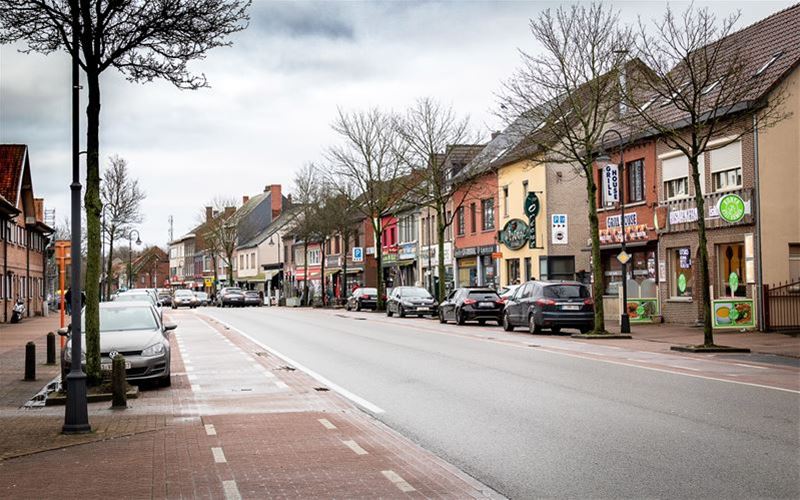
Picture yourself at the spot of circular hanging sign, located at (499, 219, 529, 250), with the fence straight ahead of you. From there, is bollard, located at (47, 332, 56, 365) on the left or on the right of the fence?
right

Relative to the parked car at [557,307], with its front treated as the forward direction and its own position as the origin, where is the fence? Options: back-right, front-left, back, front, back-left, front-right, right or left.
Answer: back-right

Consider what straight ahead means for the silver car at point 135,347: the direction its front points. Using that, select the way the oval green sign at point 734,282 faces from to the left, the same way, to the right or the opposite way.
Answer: to the right

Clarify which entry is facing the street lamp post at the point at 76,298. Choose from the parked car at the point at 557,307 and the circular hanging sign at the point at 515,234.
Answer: the circular hanging sign

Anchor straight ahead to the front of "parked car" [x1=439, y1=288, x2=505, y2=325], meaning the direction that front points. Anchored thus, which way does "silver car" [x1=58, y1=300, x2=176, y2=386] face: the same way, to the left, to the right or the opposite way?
the opposite way

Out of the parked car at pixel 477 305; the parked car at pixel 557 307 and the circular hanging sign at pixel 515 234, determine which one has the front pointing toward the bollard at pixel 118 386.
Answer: the circular hanging sign

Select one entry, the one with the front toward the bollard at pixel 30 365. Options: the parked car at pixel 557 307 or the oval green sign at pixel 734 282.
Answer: the oval green sign

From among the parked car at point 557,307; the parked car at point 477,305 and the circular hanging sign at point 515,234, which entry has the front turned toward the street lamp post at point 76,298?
the circular hanging sign

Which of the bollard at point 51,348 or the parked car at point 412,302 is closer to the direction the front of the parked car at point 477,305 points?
the parked car

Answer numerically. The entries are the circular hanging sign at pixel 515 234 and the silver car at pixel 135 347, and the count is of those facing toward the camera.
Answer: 2
